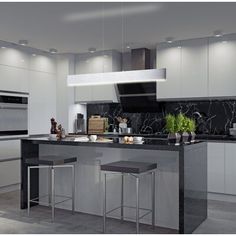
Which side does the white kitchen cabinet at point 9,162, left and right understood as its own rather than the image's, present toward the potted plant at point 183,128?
front

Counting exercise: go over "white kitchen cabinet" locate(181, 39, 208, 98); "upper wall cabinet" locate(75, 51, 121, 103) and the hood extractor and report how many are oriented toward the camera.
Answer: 3

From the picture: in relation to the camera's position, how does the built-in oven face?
facing the viewer and to the right of the viewer

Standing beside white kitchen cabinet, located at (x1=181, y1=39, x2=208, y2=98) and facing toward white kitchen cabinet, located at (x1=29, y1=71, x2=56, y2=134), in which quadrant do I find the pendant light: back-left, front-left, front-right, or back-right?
front-left

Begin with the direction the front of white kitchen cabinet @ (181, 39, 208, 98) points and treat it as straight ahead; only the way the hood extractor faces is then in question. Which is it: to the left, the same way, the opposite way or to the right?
the same way

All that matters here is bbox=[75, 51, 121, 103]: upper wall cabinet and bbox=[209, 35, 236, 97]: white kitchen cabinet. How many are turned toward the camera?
2

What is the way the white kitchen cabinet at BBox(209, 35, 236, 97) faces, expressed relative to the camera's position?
facing the viewer

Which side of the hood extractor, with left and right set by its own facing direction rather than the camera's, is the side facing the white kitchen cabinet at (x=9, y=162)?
right

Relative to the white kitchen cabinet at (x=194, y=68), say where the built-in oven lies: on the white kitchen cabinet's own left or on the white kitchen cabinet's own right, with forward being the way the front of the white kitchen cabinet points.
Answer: on the white kitchen cabinet's own right

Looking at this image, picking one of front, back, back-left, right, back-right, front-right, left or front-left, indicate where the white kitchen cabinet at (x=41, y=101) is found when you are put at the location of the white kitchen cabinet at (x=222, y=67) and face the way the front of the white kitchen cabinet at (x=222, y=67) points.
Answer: right

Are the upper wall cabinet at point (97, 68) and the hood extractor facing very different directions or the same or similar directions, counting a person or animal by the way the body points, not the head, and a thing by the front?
same or similar directions

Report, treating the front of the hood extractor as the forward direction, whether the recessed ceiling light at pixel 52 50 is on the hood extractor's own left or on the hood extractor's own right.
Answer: on the hood extractor's own right

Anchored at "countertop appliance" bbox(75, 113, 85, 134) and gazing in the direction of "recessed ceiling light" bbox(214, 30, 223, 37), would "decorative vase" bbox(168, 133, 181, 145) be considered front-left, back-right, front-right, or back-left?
front-right

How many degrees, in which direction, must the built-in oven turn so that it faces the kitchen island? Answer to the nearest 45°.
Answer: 0° — it already faces it

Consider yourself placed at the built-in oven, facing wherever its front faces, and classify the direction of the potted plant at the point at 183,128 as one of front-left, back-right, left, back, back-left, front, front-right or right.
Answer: front

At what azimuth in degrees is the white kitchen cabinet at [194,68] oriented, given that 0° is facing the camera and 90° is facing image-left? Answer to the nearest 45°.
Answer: approximately 0°

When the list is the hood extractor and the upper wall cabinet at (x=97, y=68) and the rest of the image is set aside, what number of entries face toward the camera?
2

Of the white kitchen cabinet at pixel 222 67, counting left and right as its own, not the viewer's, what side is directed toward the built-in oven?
right

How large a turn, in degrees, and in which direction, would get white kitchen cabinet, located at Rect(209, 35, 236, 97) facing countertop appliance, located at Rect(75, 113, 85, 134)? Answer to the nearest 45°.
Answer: approximately 90° to its right

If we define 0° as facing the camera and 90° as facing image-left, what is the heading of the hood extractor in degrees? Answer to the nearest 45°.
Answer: approximately 0°

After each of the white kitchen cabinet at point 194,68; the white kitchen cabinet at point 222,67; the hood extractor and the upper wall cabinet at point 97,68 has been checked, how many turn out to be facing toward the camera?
4
